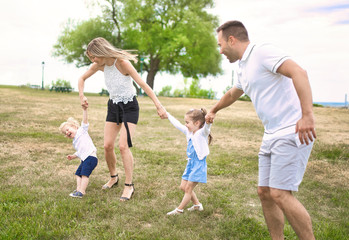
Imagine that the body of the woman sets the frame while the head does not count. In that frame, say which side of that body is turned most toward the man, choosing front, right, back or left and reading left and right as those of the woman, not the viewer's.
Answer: left

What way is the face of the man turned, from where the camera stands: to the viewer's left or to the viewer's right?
to the viewer's left

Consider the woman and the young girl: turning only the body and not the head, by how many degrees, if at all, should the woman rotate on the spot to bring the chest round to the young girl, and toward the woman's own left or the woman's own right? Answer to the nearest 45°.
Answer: approximately 90° to the woman's own left

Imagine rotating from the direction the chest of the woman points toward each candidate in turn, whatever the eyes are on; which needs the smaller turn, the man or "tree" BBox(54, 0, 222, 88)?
the man

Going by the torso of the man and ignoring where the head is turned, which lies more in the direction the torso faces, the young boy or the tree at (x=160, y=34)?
the young boy

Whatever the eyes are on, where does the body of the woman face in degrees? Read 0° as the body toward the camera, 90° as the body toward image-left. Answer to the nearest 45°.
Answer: approximately 45°

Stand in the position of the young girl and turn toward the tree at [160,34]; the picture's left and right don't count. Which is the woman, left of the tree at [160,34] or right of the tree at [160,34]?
left

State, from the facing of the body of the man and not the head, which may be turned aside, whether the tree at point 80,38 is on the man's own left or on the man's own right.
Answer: on the man's own right
